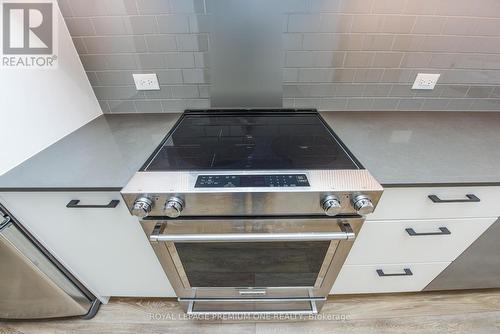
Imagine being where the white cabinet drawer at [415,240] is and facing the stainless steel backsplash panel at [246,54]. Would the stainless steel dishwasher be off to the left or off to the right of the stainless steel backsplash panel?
left

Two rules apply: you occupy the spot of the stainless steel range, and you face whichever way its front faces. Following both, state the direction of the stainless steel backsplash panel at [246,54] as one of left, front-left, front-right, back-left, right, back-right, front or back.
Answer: back

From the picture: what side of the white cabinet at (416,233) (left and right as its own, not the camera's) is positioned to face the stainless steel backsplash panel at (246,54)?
right

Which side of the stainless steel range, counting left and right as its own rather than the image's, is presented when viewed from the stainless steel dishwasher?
right

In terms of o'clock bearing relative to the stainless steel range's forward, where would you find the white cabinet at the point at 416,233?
The white cabinet is roughly at 9 o'clock from the stainless steel range.

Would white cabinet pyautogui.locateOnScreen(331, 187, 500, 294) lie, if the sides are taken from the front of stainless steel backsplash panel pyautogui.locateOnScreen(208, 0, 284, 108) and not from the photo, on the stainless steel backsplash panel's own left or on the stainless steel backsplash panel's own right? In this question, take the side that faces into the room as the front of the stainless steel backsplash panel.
on the stainless steel backsplash panel's own left

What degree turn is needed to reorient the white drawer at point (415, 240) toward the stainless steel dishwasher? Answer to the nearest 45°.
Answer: approximately 45° to its right

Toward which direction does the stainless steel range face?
toward the camera

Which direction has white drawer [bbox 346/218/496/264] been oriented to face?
toward the camera
